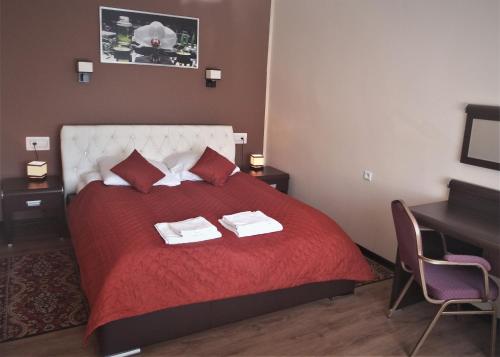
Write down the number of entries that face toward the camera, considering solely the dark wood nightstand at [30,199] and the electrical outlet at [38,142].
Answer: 2

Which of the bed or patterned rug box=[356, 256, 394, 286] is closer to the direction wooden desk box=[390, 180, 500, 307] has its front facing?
the bed

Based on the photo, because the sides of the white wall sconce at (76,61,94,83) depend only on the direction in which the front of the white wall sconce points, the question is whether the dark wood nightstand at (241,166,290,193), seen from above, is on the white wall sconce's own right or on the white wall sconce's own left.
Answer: on the white wall sconce's own left

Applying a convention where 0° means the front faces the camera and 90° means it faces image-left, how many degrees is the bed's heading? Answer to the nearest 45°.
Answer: approximately 315°

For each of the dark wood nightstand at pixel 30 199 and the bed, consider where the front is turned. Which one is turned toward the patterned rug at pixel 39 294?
the dark wood nightstand

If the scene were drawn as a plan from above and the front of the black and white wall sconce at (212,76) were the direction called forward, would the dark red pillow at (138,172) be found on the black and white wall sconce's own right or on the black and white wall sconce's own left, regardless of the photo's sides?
on the black and white wall sconce's own right

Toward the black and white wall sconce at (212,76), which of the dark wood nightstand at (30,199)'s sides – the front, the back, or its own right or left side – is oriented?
left

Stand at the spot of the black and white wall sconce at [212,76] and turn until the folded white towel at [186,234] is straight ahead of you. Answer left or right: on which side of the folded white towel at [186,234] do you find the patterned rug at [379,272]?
left

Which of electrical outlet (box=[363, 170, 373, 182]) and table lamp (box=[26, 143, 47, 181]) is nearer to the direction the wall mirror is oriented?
the table lamp

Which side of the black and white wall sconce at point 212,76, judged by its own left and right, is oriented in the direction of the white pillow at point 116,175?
right

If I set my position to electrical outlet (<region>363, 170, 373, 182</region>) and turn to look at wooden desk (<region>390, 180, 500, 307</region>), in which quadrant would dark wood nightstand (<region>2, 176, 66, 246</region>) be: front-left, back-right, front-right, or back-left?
back-right

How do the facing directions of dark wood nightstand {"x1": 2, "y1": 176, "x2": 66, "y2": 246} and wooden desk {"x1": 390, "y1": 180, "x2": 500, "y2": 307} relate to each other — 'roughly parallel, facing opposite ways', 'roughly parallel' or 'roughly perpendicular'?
roughly perpendicular
